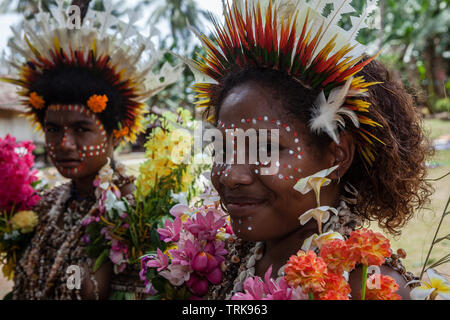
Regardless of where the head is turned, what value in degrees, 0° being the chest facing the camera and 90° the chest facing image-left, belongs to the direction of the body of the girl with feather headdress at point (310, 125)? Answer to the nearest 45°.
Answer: approximately 45°

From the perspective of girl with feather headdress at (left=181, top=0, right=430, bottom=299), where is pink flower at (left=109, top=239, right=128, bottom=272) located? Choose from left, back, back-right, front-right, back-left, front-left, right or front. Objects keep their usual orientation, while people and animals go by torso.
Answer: right

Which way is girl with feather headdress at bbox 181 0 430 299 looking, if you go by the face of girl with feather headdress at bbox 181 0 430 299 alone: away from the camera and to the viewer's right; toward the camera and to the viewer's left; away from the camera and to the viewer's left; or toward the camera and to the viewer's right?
toward the camera and to the viewer's left

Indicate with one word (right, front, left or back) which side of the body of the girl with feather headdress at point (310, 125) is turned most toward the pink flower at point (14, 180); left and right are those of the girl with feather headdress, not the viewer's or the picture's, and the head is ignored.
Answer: right

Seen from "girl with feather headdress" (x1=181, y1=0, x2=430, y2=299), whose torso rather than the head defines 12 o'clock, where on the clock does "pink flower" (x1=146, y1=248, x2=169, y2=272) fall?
The pink flower is roughly at 2 o'clock from the girl with feather headdress.

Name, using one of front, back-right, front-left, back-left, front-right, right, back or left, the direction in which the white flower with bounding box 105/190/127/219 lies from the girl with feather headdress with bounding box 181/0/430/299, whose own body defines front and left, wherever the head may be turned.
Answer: right

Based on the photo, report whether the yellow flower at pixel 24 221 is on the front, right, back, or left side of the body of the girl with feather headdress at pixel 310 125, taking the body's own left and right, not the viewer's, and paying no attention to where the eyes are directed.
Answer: right

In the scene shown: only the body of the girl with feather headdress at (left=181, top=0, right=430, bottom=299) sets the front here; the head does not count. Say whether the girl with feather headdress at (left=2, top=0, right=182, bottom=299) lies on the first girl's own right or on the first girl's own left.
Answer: on the first girl's own right
